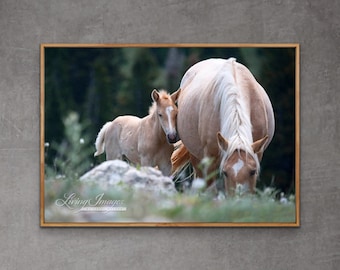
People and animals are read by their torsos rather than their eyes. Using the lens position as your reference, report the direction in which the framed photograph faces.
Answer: facing the viewer
